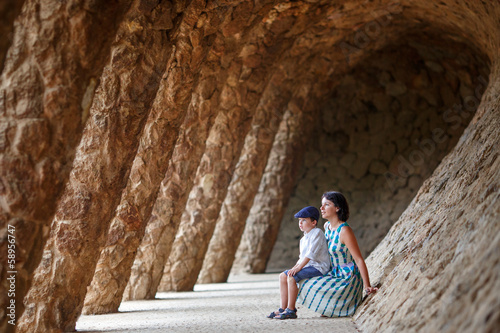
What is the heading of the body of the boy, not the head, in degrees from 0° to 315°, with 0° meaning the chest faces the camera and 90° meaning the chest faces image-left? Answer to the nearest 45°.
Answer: approximately 90°

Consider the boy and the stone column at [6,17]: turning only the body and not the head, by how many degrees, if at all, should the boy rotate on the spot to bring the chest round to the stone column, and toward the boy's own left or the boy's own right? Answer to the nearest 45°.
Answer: approximately 45° to the boy's own left

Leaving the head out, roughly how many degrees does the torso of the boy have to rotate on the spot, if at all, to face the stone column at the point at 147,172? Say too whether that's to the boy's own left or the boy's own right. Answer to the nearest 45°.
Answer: approximately 45° to the boy's own right

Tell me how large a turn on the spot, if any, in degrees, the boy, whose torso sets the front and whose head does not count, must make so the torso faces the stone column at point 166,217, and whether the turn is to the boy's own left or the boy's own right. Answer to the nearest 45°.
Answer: approximately 45° to the boy's own right

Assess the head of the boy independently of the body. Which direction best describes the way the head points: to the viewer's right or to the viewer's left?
to the viewer's left

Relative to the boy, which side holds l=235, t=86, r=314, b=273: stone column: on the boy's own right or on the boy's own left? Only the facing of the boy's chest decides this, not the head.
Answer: on the boy's own right

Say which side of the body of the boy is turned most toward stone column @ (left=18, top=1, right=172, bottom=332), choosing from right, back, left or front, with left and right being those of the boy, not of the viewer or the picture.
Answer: front

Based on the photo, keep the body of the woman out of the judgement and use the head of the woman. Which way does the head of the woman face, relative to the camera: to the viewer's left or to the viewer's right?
to the viewer's left

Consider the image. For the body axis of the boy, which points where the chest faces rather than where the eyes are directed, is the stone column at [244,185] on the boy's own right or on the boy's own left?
on the boy's own right
